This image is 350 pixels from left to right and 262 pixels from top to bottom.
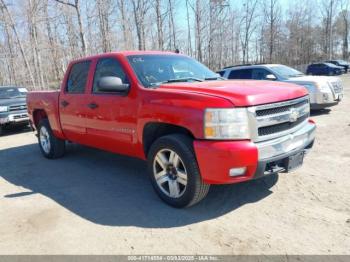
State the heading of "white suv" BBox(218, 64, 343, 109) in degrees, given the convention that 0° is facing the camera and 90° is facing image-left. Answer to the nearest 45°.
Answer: approximately 315°

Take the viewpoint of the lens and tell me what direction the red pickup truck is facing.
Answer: facing the viewer and to the right of the viewer

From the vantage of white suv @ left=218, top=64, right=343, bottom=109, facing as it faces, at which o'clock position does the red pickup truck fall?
The red pickup truck is roughly at 2 o'clock from the white suv.

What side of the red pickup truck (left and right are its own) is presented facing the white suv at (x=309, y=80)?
left

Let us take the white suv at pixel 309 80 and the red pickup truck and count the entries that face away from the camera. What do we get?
0

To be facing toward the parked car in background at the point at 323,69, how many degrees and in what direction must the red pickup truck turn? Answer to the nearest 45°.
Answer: approximately 90° to its left

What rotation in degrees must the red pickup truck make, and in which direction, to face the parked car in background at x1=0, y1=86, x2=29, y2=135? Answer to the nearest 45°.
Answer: approximately 180°
